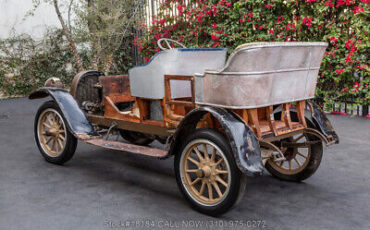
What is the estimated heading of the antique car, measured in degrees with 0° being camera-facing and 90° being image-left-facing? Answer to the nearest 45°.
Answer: approximately 135°

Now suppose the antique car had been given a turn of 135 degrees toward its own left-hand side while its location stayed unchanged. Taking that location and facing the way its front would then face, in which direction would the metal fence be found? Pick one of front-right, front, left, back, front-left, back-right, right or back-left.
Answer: back
